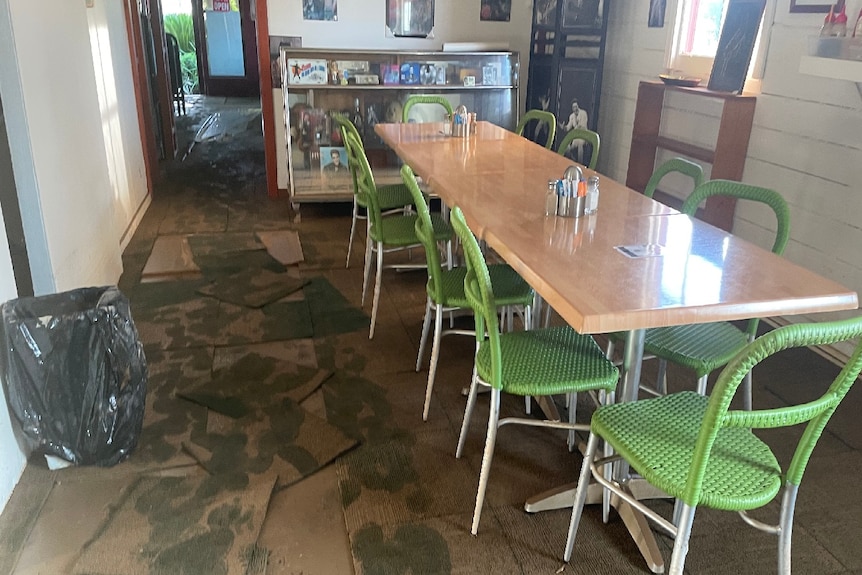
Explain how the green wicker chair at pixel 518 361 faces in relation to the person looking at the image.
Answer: facing to the right of the viewer

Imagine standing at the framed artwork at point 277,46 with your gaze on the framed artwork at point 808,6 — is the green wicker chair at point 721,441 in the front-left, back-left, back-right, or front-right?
front-right

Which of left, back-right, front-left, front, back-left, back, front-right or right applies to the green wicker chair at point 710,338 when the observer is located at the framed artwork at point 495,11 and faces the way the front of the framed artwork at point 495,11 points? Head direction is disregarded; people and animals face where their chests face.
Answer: front

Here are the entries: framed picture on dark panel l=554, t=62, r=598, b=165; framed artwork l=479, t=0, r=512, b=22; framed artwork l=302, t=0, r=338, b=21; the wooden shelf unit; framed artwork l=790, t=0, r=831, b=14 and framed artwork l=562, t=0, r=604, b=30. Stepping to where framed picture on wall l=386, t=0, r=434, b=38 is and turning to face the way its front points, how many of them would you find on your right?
1

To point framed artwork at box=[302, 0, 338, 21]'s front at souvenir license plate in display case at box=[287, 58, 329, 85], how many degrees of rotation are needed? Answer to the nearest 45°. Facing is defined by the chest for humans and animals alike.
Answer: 0° — it already faces it

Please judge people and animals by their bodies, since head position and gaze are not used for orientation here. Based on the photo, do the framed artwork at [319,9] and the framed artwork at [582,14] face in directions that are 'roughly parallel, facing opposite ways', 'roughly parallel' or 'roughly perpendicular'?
roughly parallel

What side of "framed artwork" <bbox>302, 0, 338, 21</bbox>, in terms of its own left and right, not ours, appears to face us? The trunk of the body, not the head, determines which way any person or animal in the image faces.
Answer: front

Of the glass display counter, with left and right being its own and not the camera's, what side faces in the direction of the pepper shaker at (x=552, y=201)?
front

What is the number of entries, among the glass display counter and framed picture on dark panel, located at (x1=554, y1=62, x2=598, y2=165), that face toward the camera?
2

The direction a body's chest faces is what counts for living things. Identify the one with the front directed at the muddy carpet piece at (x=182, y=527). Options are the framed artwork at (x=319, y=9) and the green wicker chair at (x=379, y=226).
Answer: the framed artwork

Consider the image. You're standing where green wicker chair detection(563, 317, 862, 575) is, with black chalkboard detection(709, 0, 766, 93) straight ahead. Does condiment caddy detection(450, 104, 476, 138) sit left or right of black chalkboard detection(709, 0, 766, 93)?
left

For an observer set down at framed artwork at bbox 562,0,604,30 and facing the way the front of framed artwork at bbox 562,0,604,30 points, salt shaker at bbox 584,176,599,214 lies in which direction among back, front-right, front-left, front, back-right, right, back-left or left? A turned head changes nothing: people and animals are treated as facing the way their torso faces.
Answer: front

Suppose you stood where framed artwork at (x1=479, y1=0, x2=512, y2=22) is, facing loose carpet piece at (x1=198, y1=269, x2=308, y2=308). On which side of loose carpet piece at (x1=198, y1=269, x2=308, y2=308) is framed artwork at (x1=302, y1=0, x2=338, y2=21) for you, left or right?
right

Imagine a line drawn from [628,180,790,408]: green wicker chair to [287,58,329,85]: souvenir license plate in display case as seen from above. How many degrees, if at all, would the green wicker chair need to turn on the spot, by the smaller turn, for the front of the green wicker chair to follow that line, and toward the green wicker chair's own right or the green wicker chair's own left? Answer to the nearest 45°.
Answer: approximately 90° to the green wicker chair's own right

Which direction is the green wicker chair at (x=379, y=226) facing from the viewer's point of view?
to the viewer's right

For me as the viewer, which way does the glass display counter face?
facing the viewer

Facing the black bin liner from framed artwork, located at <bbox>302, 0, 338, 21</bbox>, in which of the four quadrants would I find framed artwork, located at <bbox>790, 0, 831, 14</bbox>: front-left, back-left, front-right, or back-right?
front-left

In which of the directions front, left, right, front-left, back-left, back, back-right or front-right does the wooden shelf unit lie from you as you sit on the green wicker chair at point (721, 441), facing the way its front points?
front-right

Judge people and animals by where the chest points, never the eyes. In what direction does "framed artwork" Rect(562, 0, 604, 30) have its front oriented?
toward the camera
